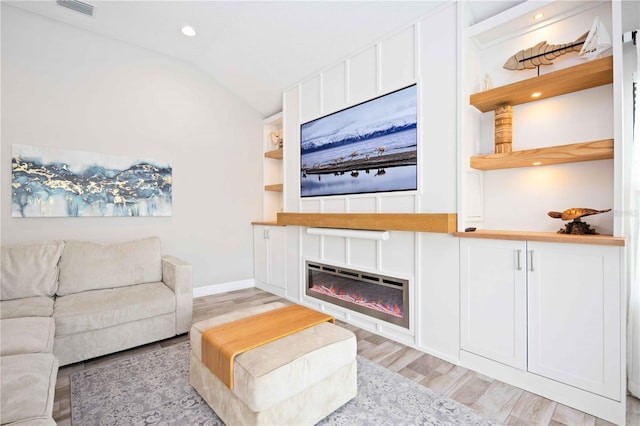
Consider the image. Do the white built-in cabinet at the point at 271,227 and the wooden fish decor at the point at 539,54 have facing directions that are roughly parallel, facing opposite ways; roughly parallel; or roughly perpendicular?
roughly perpendicular

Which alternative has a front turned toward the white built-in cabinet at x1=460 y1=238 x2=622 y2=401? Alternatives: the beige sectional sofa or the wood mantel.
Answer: the beige sectional sofa

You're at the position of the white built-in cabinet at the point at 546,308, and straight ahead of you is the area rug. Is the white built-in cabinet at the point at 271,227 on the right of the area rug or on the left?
right

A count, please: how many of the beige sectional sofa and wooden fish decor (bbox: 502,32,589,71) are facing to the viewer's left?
1

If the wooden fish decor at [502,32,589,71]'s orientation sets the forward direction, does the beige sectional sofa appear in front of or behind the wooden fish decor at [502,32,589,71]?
in front

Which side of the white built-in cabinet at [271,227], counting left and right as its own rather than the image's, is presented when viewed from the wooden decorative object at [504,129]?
left

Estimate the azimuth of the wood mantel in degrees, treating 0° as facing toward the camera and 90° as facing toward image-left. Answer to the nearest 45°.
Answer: approximately 45°

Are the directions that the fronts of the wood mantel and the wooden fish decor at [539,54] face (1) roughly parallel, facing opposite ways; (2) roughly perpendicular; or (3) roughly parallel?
roughly perpendicular

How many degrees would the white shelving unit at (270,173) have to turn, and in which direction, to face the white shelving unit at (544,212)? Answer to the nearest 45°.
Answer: approximately 90° to its left

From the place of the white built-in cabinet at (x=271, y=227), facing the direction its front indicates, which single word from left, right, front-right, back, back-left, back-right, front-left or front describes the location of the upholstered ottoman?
front-left

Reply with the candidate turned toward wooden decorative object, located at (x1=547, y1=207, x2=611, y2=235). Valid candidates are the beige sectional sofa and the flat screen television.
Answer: the beige sectional sofa

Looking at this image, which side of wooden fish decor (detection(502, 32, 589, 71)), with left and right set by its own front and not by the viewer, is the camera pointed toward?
left
